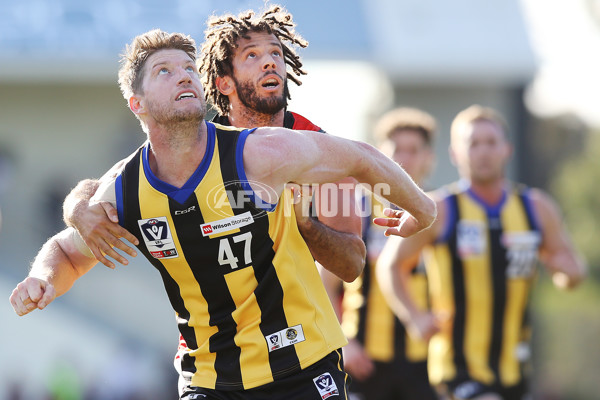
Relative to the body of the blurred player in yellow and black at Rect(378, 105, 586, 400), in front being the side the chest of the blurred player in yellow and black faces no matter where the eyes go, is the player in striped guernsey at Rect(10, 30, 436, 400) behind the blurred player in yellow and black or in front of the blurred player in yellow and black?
in front

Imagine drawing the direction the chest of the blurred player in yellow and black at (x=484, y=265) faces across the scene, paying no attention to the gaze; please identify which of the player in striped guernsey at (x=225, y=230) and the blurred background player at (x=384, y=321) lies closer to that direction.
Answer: the player in striped guernsey

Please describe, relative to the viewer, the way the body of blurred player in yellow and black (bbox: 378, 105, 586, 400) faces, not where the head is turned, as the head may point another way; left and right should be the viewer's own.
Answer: facing the viewer

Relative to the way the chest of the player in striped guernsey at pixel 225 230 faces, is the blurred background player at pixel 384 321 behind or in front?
behind

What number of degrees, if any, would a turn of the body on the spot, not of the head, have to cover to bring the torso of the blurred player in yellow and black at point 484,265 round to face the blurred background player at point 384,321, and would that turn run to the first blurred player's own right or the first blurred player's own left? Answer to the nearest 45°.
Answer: approximately 90° to the first blurred player's own right

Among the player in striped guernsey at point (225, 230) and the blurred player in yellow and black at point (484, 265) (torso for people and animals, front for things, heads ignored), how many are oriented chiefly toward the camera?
2
